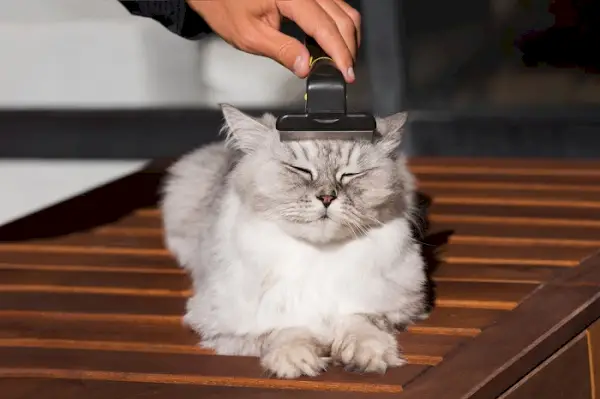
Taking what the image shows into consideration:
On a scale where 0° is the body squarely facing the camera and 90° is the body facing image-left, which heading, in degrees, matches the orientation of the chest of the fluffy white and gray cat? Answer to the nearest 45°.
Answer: approximately 0°
